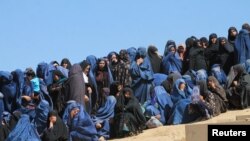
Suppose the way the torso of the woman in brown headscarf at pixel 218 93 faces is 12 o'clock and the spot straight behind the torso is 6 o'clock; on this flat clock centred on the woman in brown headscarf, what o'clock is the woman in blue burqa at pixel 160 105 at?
The woman in blue burqa is roughly at 1 o'clock from the woman in brown headscarf.

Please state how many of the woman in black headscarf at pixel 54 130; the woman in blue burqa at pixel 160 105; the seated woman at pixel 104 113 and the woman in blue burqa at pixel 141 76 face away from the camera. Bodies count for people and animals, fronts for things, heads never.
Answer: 0

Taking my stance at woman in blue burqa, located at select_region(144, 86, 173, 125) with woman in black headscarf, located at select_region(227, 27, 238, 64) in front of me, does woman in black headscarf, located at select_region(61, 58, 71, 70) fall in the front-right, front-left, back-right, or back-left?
back-left

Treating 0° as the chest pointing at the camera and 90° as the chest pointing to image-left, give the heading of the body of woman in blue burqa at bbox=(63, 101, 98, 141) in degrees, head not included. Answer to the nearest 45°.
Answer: approximately 45°

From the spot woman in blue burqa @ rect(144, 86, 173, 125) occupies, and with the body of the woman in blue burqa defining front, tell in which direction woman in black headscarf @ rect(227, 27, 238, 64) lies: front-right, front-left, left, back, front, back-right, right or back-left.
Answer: back

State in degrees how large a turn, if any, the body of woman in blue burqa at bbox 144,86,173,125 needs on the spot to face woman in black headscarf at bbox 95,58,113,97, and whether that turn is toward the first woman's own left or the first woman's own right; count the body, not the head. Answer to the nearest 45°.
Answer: approximately 45° to the first woman's own right

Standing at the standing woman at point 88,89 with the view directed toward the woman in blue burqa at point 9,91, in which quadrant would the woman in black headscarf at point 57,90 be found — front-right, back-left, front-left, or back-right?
front-left

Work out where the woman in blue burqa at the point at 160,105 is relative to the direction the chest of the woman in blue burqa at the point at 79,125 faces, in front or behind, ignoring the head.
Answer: behind

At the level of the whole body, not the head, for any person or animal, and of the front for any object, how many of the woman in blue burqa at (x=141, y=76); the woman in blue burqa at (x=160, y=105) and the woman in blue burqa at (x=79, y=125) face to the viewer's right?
0

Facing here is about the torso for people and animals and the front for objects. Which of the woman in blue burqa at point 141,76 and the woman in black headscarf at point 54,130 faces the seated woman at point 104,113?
the woman in blue burqa

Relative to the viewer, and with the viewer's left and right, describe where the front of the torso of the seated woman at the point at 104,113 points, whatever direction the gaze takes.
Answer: facing the viewer and to the left of the viewer

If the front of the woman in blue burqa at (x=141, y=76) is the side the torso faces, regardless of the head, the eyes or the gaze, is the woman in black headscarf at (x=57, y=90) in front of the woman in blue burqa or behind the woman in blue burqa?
in front

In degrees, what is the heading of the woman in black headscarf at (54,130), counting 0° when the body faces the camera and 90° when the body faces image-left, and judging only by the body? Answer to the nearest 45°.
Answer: approximately 45°

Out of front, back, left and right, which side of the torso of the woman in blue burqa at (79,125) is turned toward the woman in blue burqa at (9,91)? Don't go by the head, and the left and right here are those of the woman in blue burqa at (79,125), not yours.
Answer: right

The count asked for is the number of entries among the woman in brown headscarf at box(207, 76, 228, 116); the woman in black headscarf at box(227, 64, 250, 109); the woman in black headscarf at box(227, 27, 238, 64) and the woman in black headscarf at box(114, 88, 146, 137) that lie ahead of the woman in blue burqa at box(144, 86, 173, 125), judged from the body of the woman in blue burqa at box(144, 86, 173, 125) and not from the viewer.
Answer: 1

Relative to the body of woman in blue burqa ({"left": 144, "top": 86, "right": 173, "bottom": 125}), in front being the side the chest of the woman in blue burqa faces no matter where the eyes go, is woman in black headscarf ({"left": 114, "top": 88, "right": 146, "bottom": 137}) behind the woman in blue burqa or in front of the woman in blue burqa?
in front
